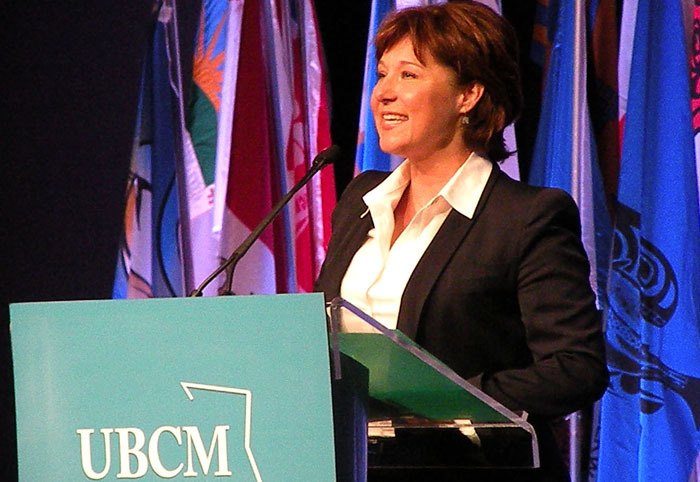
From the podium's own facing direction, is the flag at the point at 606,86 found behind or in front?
behind

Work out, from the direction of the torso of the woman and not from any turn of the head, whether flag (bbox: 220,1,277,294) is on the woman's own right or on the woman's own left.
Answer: on the woman's own right

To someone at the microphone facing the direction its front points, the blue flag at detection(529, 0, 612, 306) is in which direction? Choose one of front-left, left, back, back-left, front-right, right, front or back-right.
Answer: front-left

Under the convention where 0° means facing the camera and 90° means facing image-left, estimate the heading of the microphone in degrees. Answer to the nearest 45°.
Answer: approximately 270°

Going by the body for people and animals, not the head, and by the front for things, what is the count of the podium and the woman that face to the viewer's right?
0

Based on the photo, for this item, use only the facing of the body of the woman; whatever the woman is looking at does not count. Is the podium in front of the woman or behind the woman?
in front

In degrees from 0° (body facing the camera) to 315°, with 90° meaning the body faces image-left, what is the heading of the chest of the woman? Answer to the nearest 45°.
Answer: approximately 45°

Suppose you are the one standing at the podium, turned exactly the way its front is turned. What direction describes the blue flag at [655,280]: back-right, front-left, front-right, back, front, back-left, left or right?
back

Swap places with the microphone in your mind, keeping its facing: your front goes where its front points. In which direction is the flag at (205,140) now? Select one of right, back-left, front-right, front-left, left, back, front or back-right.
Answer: left

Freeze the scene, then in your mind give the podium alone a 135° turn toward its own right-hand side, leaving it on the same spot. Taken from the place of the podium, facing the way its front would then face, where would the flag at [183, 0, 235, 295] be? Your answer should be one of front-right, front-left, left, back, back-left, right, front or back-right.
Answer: front

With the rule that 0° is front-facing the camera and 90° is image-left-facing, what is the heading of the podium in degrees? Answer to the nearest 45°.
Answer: approximately 45°

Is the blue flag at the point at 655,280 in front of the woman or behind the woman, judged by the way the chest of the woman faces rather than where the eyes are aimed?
behind
